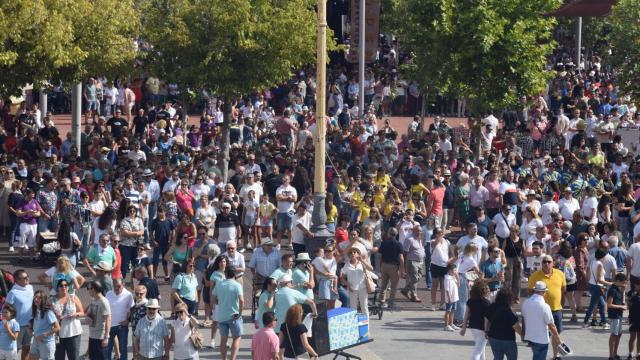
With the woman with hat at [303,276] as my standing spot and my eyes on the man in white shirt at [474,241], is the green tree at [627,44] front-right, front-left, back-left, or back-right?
front-left

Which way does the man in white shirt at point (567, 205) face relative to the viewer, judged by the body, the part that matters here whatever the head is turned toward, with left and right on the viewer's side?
facing the viewer

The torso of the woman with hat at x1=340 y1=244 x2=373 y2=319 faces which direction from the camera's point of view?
toward the camera

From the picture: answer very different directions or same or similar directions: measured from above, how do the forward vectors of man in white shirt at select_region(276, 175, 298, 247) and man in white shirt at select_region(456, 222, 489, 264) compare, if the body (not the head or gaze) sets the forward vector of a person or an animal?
same or similar directions

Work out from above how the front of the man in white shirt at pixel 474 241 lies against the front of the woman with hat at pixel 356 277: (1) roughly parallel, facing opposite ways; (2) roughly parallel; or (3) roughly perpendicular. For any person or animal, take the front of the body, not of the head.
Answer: roughly parallel

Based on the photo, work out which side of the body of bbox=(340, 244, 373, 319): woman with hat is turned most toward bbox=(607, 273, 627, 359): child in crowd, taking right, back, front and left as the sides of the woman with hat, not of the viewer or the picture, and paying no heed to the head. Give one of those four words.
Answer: left

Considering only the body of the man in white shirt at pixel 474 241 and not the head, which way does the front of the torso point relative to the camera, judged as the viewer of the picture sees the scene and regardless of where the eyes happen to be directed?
toward the camera

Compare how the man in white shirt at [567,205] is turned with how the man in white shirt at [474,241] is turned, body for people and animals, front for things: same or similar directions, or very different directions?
same or similar directions

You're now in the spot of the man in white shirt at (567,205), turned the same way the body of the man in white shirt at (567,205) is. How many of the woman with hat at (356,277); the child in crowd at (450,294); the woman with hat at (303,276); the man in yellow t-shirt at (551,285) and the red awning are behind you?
1

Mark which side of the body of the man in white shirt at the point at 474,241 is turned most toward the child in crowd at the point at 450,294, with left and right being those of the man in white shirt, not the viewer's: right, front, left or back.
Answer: front

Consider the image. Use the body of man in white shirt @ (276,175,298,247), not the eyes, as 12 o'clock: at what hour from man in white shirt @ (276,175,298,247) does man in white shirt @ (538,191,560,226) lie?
man in white shirt @ (538,191,560,226) is roughly at 9 o'clock from man in white shirt @ (276,175,298,247).

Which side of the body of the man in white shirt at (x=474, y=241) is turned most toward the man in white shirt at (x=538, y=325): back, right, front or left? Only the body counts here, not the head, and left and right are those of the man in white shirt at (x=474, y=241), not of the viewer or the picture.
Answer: front

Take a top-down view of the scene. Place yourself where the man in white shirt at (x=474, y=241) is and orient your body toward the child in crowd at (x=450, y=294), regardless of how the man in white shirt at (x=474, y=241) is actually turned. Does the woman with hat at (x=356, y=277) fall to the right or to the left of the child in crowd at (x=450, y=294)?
right
